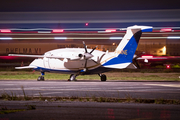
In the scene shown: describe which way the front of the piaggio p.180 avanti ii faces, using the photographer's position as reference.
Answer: facing away from the viewer and to the left of the viewer
